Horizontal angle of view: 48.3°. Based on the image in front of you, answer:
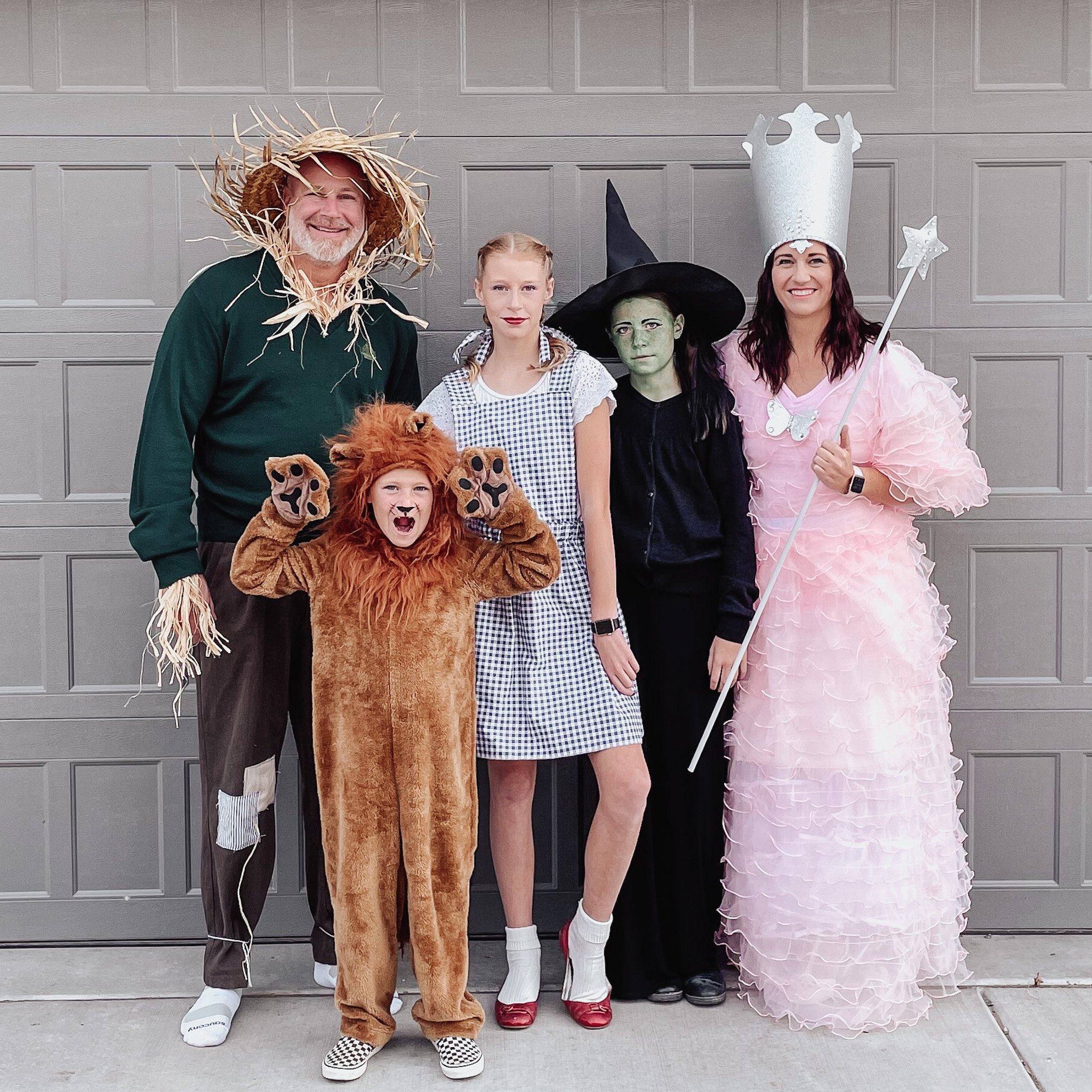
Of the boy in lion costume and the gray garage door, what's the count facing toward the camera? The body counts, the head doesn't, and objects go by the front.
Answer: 2

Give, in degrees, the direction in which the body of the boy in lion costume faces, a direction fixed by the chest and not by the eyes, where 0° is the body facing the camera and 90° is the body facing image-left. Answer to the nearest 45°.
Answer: approximately 0°

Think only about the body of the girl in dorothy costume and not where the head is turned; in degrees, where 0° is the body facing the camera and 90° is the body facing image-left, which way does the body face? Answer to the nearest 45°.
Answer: approximately 0°

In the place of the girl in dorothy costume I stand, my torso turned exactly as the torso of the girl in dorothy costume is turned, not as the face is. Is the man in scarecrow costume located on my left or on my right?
on my right
